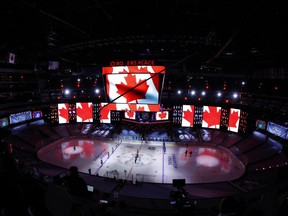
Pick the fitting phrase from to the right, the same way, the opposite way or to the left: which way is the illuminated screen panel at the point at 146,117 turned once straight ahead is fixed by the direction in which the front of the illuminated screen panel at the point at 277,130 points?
to the left

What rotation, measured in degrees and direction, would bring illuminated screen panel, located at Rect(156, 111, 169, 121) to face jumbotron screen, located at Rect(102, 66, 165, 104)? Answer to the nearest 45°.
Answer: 0° — it already faces it

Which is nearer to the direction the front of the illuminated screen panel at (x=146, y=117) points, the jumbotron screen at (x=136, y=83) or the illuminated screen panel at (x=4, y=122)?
the jumbotron screen

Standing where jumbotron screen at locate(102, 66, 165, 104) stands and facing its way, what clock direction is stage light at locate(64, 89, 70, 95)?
The stage light is roughly at 5 o'clock from the jumbotron screen.

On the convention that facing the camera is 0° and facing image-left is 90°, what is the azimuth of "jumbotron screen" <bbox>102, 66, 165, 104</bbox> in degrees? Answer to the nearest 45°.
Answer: approximately 0°

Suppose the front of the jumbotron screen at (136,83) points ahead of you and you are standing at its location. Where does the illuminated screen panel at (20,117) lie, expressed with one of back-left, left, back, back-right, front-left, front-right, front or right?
back-right

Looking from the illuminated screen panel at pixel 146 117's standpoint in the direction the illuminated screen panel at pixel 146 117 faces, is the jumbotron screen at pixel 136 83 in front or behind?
in front

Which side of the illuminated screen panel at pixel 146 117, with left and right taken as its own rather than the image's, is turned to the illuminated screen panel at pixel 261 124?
left

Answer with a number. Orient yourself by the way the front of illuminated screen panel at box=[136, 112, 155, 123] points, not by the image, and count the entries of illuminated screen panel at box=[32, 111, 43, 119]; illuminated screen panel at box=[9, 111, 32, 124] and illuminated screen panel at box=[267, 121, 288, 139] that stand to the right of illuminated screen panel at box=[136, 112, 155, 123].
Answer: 2

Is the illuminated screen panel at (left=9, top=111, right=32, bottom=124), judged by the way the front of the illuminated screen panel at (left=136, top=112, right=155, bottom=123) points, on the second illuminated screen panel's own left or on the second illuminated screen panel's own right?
on the second illuminated screen panel's own right

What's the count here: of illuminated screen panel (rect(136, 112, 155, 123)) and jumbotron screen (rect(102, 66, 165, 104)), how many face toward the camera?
2

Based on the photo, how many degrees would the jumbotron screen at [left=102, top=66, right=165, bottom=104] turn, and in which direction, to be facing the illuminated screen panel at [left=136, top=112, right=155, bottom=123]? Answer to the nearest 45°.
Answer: approximately 180°
